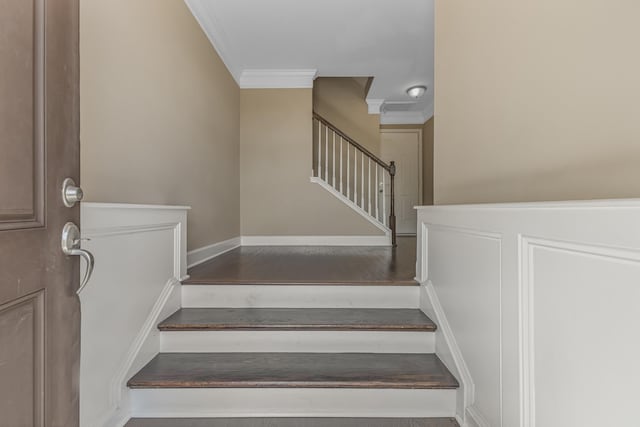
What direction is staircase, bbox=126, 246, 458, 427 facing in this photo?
toward the camera

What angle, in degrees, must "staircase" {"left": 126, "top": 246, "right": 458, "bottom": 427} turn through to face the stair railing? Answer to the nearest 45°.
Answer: approximately 180°

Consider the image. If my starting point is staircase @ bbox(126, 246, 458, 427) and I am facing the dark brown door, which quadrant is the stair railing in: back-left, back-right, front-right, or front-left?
back-right

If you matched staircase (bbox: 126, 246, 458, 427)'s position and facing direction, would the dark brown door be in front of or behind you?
in front

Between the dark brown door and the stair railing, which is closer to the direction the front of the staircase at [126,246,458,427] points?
the dark brown door

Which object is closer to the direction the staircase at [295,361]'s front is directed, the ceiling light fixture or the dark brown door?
the dark brown door

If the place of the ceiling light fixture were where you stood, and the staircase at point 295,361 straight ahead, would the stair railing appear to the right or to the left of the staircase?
right

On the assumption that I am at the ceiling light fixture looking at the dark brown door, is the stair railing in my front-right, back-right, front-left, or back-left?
front-right

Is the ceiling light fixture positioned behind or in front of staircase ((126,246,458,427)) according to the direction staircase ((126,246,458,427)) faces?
behind
